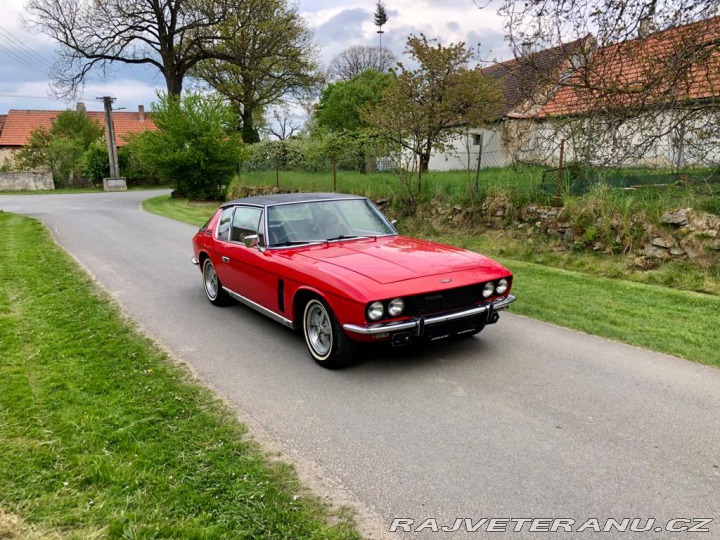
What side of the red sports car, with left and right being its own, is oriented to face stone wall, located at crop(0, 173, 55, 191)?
back

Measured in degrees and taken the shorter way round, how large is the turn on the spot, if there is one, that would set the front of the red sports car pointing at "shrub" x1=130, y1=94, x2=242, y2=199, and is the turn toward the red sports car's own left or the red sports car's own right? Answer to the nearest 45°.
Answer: approximately 135° to the red sports car's own left

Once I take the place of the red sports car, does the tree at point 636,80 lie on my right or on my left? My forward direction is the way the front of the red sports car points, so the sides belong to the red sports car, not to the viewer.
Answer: on my left

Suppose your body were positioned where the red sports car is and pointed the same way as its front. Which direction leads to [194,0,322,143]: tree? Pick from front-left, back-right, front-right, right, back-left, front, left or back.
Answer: back-left

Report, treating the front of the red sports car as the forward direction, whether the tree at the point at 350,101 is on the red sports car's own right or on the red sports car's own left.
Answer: on the red sports car's own left

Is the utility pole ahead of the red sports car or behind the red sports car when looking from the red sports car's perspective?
behind

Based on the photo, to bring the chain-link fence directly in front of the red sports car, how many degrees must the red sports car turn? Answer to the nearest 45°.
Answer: approximately 135° to its left

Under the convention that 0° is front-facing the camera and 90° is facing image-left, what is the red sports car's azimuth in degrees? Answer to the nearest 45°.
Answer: approximately 315°
